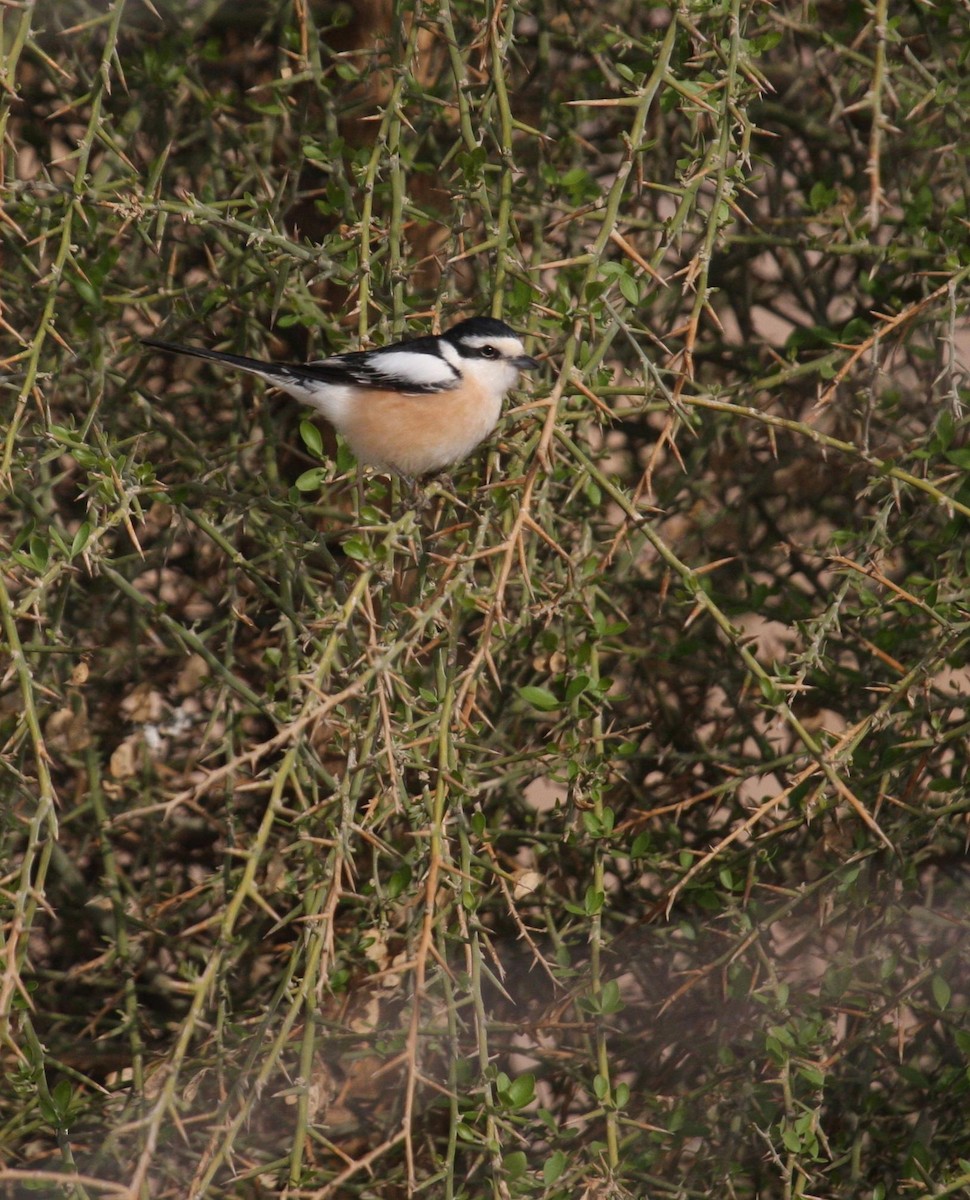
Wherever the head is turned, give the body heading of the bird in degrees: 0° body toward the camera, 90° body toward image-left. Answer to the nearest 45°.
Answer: approximately 270°
